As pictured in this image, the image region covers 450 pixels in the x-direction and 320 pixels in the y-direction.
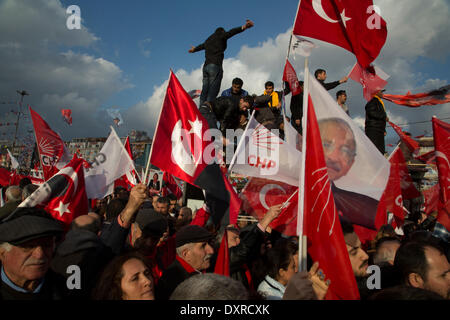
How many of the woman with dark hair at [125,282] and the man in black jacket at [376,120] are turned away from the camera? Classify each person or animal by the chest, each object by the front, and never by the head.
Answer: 0

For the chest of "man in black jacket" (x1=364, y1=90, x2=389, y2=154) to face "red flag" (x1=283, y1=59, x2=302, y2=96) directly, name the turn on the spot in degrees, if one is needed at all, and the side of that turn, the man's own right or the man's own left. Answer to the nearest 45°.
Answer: approximately 135° to the man's own right

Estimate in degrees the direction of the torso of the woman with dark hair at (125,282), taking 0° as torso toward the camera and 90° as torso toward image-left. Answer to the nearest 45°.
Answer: approximately 315°

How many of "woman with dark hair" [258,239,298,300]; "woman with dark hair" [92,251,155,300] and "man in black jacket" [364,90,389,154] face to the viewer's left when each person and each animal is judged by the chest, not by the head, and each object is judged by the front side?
0

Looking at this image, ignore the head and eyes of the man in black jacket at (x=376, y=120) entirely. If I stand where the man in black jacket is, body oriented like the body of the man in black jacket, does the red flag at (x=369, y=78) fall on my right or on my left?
on my right

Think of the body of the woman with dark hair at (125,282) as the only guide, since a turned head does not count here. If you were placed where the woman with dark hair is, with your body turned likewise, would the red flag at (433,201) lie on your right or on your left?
on your left
